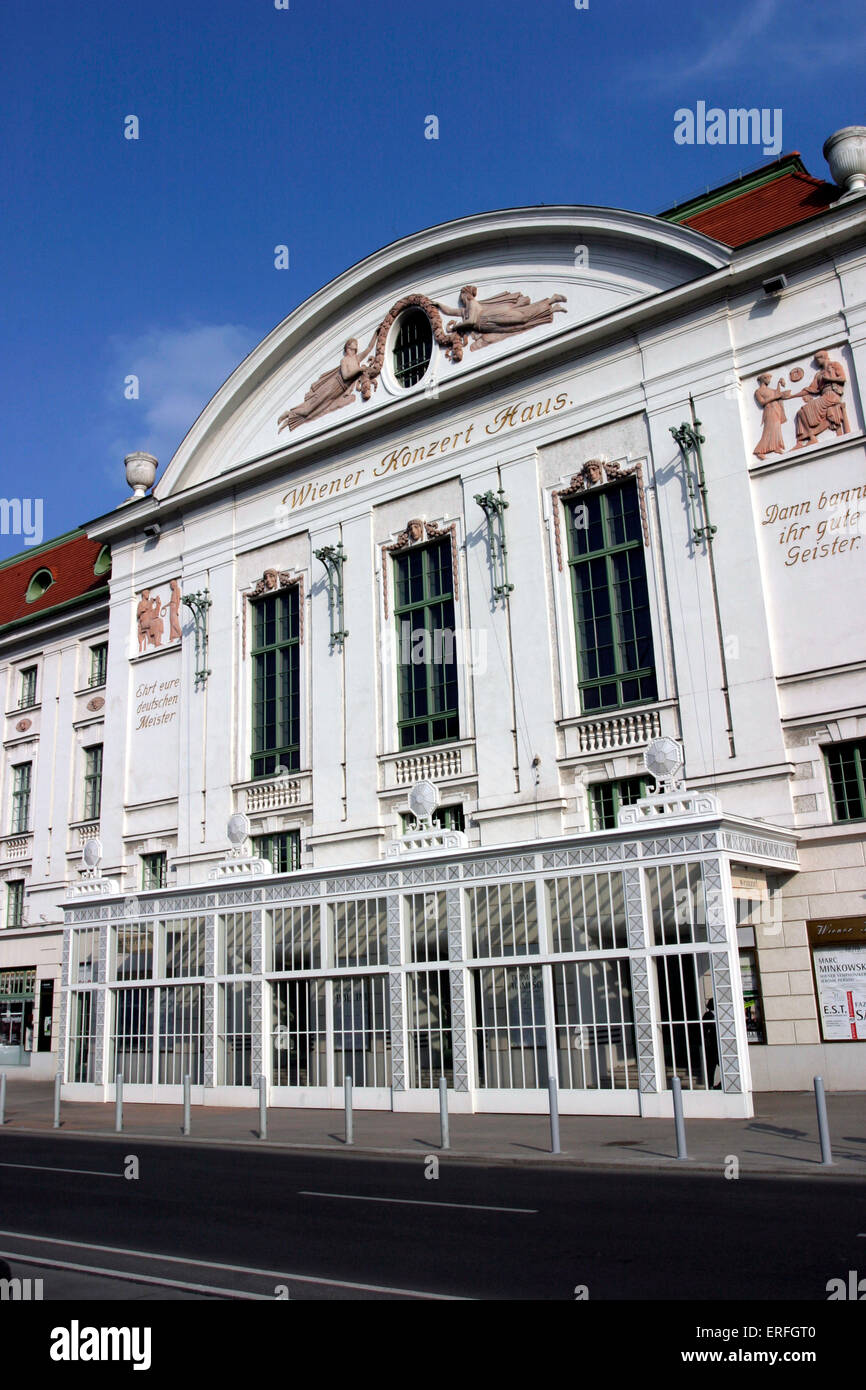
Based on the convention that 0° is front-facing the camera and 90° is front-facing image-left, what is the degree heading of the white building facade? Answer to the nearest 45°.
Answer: approximately 45°

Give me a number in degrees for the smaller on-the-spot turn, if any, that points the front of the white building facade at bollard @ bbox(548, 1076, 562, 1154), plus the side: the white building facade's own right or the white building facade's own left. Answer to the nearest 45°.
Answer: approximately 45° to the white building facade's own left

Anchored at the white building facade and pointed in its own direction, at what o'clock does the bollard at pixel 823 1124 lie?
The bollard is roughly at 10 o'clock from the white building facade.
